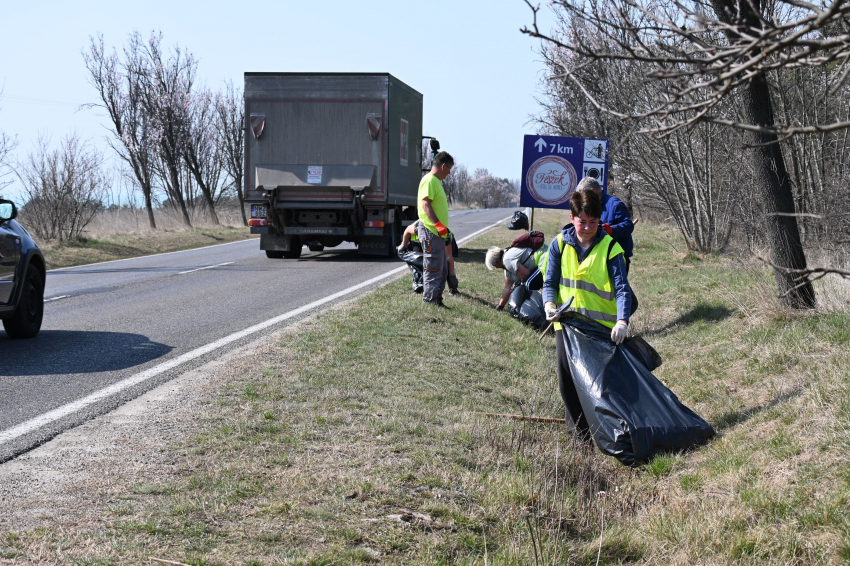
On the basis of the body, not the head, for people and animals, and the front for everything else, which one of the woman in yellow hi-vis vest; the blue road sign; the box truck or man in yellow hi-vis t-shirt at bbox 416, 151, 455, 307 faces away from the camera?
the box truck

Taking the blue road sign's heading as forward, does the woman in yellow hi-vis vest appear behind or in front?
in front

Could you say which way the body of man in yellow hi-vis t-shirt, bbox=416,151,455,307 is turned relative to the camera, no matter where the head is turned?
to the viewer's right

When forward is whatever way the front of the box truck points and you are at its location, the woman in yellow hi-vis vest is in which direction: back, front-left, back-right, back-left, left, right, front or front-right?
back

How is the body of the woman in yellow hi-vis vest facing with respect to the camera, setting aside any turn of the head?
toward the camera

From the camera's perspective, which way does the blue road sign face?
toward the camera

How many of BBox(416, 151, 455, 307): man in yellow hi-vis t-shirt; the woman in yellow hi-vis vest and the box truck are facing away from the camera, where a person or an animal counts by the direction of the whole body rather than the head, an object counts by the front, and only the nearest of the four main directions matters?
1

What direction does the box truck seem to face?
away from the camera

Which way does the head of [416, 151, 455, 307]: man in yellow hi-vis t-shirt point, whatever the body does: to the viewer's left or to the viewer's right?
to the viewer's right
